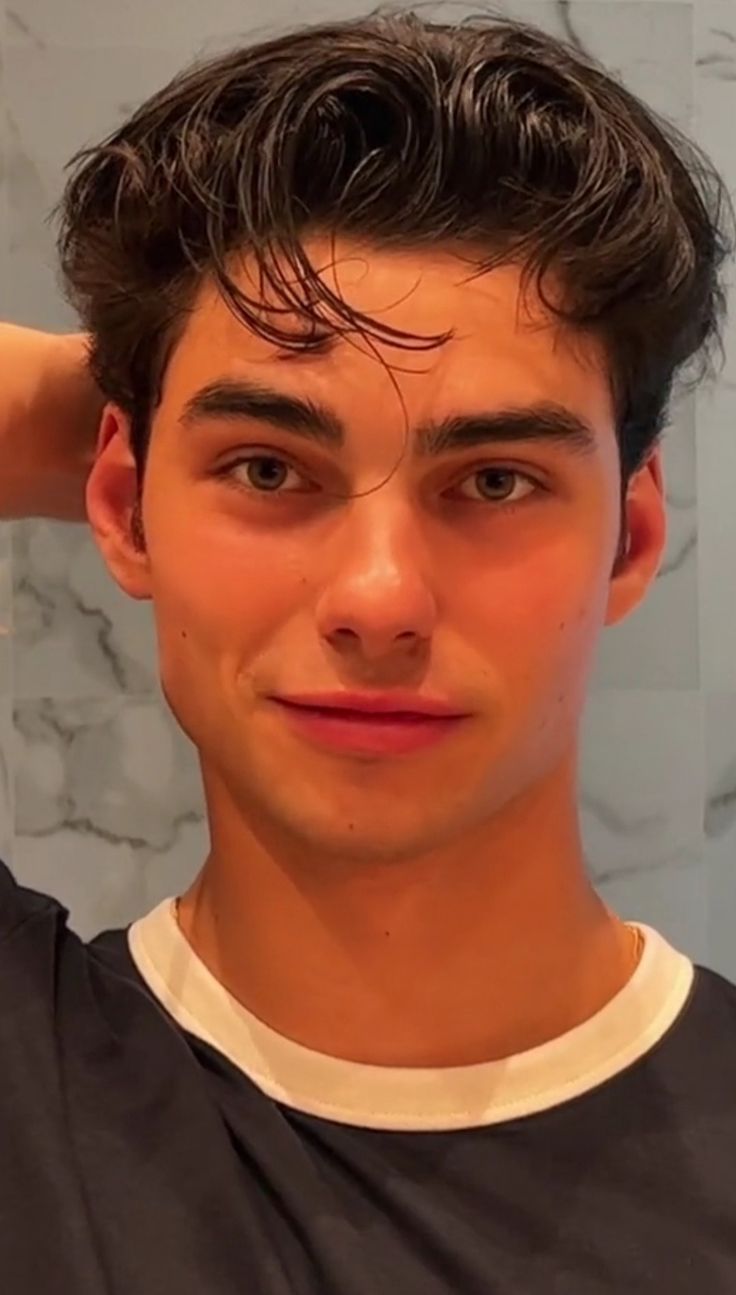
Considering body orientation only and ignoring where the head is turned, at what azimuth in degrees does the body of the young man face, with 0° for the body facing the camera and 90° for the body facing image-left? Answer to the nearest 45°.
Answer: approximately 0°
